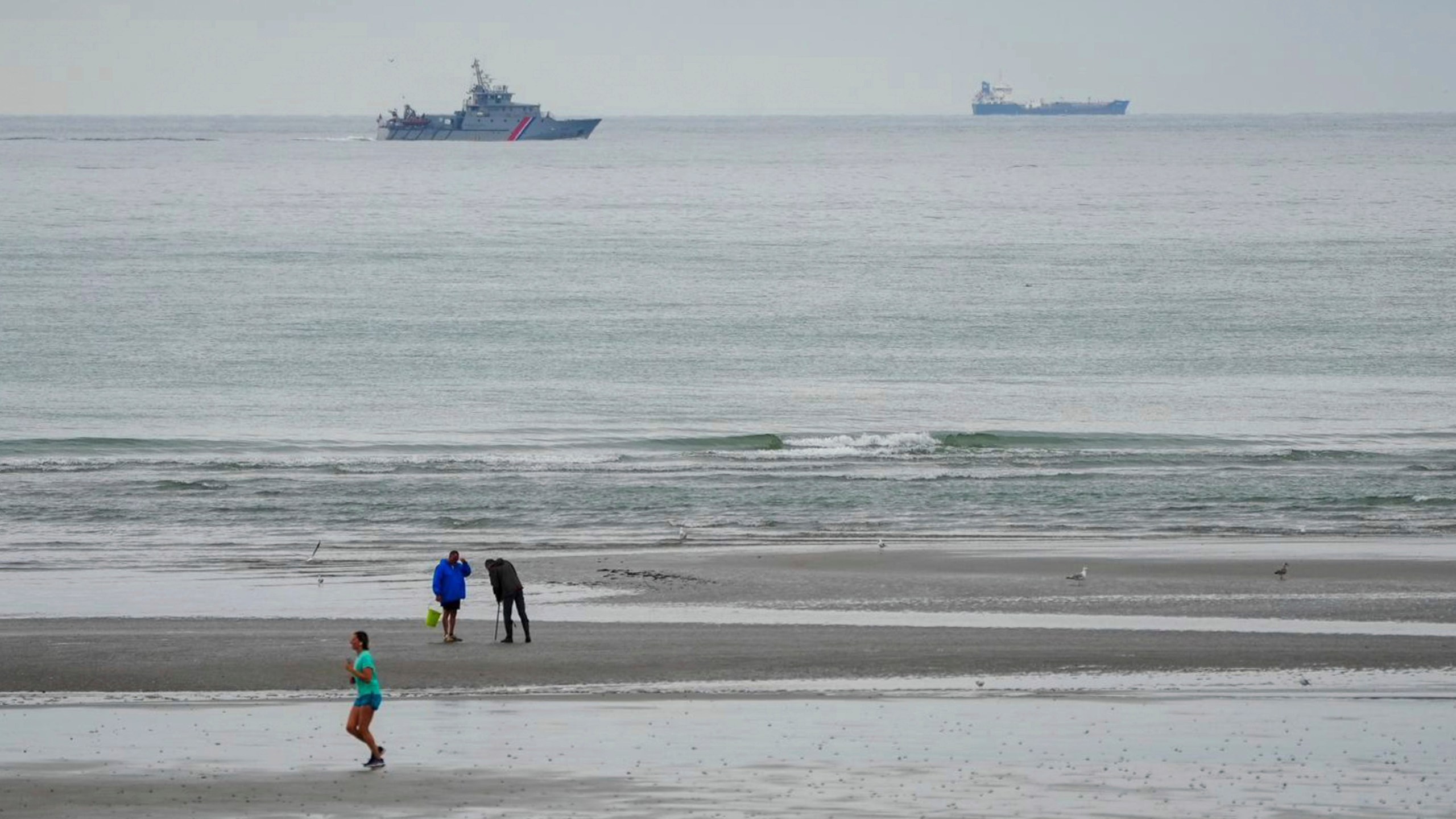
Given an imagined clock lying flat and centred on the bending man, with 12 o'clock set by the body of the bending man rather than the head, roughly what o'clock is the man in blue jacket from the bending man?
The man in blue jacket is roughly at 12 o'clock from the bending man.

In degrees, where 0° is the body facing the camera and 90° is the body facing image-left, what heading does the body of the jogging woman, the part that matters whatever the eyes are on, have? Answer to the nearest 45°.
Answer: approximately 90°

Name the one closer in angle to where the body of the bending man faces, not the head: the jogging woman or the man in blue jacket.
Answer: the man in blue jacket

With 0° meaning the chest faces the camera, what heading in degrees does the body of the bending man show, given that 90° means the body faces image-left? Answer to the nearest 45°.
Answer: approximately 90°

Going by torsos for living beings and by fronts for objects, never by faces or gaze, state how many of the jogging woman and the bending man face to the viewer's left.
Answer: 2

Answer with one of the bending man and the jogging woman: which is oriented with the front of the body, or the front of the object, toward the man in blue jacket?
the bending man

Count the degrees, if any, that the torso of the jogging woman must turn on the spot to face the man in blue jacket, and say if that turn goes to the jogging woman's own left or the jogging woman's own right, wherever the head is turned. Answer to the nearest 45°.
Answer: approximately 90° to the jogging woman's own right

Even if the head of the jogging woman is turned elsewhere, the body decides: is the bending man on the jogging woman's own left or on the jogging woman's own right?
on the jogging woman's own right
